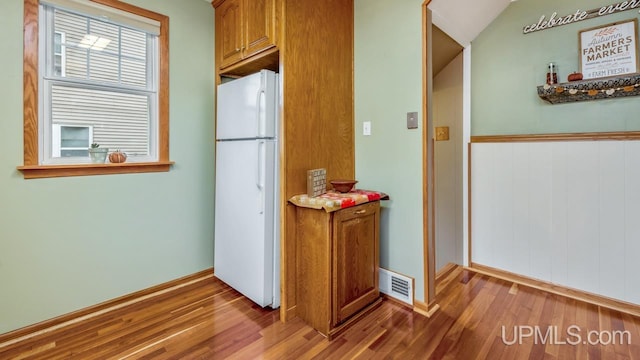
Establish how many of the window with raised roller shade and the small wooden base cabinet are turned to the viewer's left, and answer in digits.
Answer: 0

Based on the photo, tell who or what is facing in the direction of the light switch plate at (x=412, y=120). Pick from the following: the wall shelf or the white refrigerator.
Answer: the wall shelf

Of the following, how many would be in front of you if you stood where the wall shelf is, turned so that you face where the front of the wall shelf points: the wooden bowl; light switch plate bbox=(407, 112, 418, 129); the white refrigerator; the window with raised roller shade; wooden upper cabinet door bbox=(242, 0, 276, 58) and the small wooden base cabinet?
6

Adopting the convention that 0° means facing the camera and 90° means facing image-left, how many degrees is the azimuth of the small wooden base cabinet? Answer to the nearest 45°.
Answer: approximately 315°

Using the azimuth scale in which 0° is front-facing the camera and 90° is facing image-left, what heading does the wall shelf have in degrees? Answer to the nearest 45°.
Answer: approximately 45°

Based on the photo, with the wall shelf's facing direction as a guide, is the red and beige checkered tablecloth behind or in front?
in front

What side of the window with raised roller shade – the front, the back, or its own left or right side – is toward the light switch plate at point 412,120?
front

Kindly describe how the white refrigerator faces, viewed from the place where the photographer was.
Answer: facing the viewer and to the left of the viewer

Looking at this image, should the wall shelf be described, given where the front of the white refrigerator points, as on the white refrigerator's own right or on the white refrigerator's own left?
on the white refrigerator's own left

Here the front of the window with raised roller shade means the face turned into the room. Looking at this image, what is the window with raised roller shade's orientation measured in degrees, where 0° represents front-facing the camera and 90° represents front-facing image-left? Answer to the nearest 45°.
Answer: approximately 315°

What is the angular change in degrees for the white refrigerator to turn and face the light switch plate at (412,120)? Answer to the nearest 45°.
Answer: approximately 135° to its left
